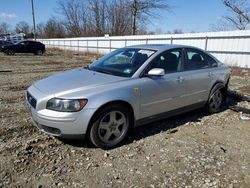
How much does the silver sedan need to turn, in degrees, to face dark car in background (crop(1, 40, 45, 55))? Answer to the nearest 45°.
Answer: approximately 90° to its right

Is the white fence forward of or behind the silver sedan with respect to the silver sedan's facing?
behind

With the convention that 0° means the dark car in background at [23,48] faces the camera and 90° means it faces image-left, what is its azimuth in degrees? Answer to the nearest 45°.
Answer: approximately 90°

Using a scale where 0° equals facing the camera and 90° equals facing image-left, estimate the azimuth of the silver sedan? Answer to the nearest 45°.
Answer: approximately 45°

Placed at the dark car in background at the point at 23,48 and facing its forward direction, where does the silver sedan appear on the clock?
The silver sedan is roughly at 9 o'clock from the dark car in background.

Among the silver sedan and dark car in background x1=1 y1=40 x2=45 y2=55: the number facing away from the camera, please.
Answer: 0
